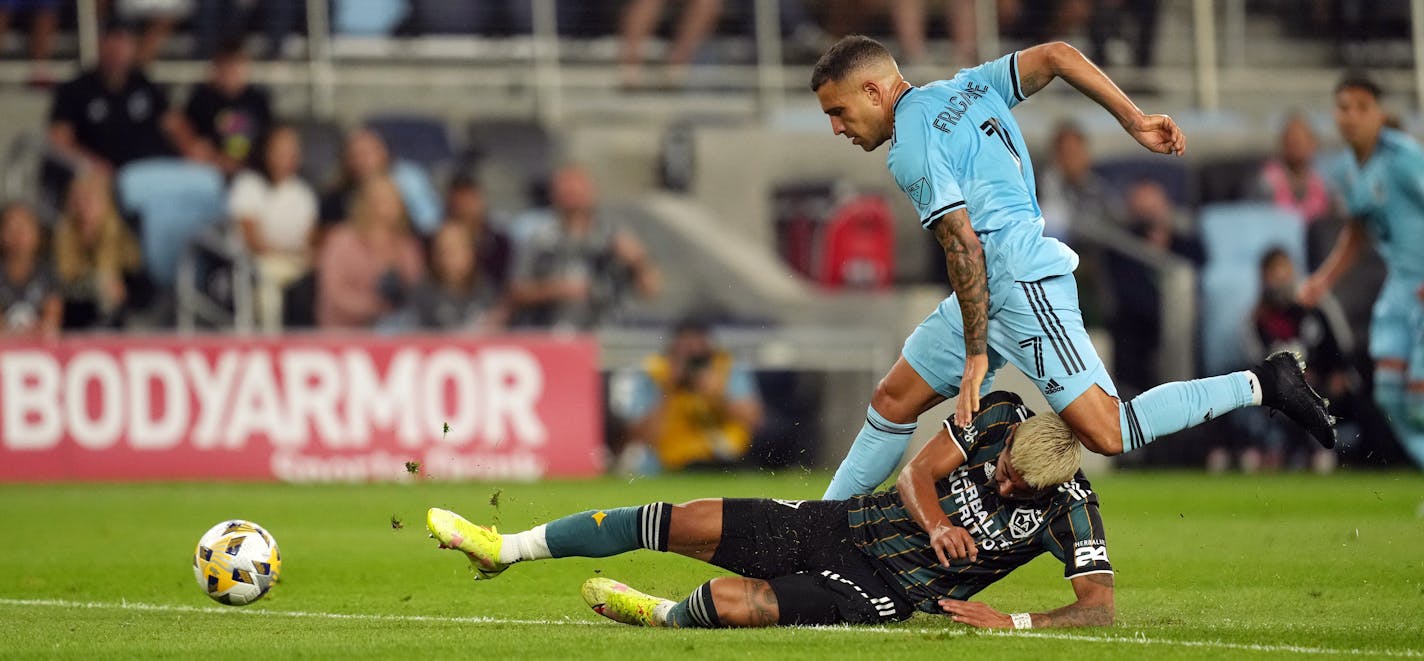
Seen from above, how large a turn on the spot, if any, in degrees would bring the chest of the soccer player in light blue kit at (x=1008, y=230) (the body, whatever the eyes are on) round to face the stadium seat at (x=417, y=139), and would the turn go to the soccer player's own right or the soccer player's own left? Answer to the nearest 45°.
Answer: approximately 45° to the soccer player's own right

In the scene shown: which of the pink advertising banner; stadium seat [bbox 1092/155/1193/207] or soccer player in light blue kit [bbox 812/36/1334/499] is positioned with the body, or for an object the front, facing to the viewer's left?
the soccer player in light blue kit

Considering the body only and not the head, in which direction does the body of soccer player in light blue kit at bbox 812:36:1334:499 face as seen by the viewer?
to the viewer's left

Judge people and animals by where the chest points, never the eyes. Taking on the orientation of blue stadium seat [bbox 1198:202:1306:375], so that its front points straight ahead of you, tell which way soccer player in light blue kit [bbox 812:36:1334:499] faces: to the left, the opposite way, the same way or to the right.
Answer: to the right

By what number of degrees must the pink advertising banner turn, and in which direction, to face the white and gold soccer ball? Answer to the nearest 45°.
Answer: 0° — it already faces it
